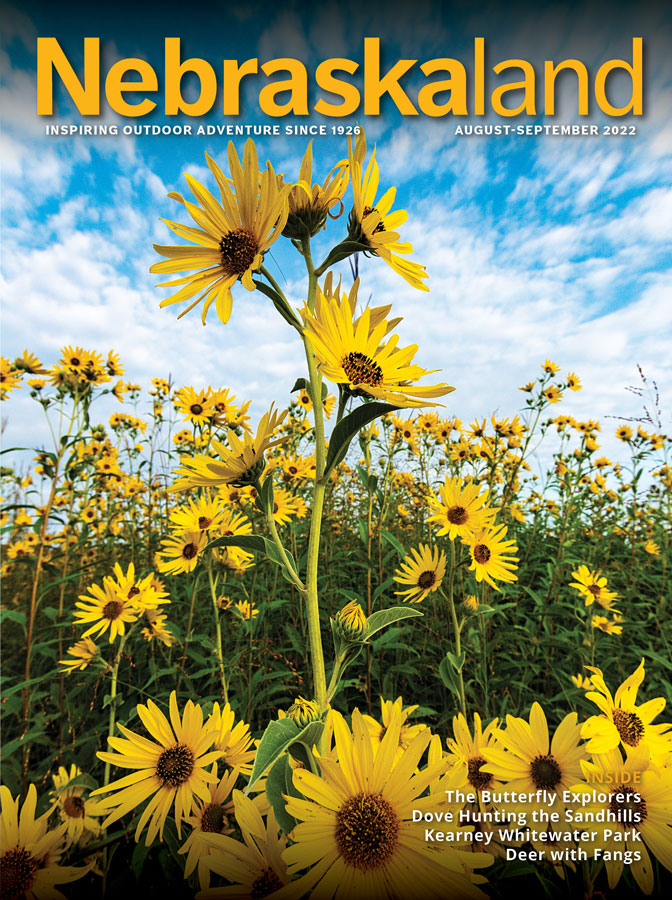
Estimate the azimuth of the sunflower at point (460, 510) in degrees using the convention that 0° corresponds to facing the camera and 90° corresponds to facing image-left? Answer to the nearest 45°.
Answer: approximately 0°

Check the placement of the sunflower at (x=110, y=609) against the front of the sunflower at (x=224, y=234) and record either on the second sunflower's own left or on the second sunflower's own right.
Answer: on the second sunflower's own right

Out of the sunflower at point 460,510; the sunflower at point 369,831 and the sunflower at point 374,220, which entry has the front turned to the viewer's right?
the sunflower at point 374,220

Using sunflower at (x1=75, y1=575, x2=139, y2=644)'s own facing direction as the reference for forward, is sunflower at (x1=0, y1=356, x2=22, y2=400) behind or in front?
behind

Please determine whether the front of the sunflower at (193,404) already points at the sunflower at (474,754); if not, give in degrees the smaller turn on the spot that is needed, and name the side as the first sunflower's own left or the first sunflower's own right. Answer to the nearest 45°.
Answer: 0° — it already faces it

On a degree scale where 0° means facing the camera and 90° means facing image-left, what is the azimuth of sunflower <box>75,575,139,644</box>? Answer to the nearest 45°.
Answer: approximately 0°
